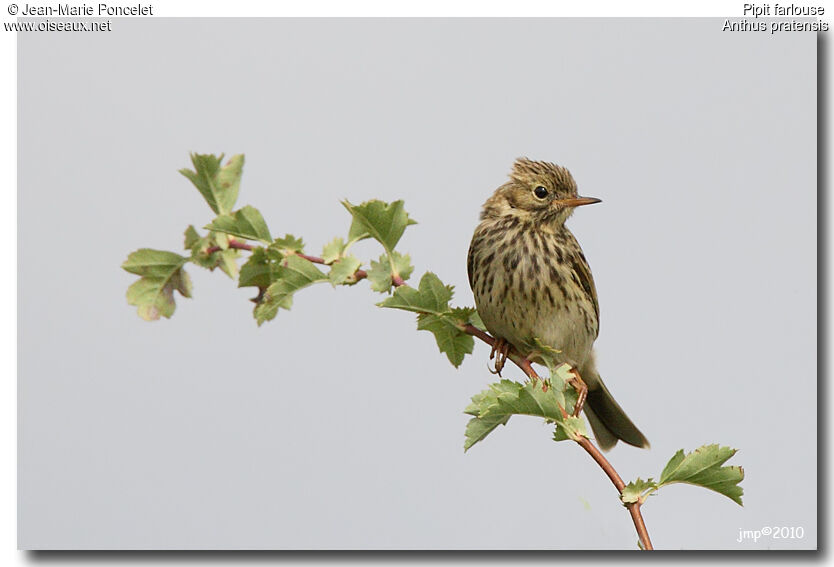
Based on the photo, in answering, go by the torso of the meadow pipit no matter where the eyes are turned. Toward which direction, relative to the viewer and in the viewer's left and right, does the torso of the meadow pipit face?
facing the viewer and to the left of the viewer
